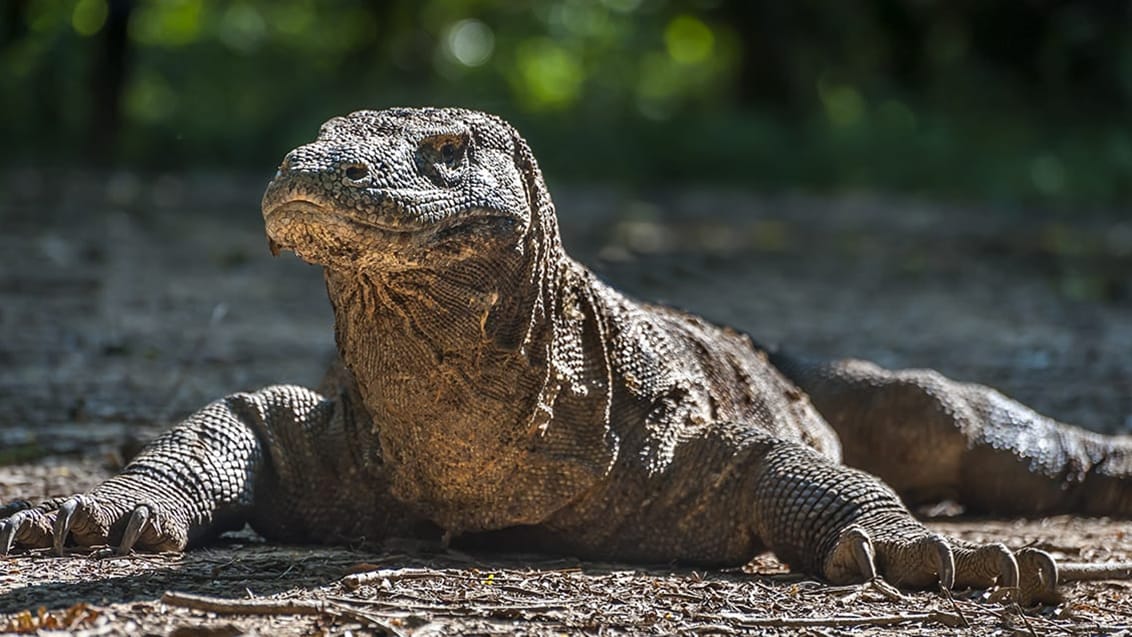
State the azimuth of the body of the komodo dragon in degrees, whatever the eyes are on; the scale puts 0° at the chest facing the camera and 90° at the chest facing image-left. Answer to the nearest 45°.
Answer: approximately 45°
